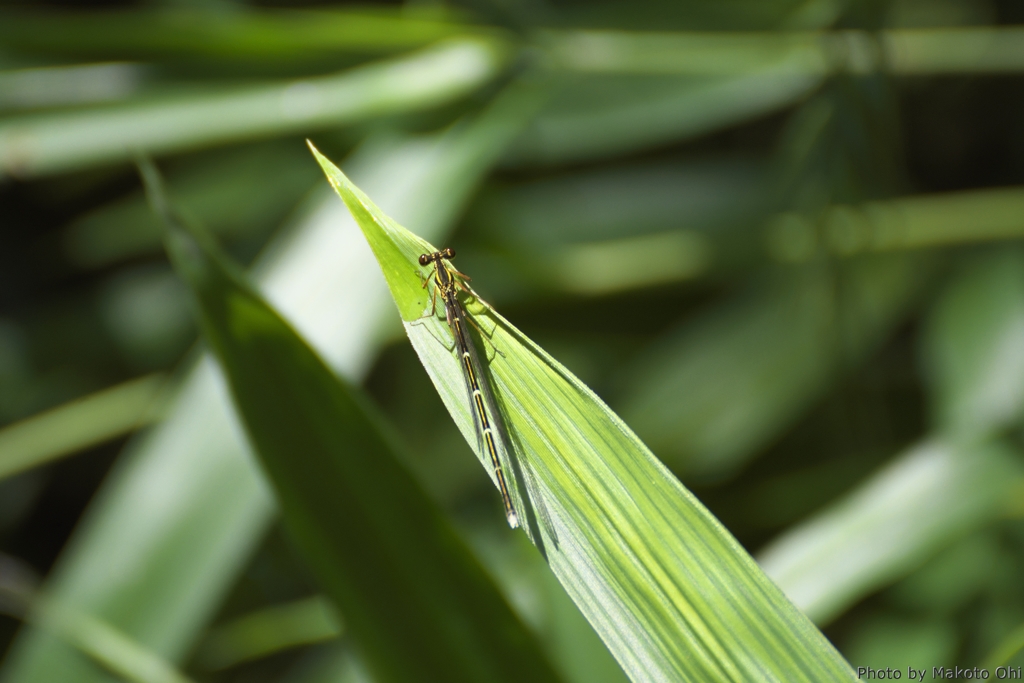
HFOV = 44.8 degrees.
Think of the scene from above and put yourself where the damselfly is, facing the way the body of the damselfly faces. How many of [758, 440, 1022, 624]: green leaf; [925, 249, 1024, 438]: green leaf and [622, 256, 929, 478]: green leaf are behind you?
0

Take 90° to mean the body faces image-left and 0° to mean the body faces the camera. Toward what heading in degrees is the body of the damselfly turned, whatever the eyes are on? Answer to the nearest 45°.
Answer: approximately 180°
